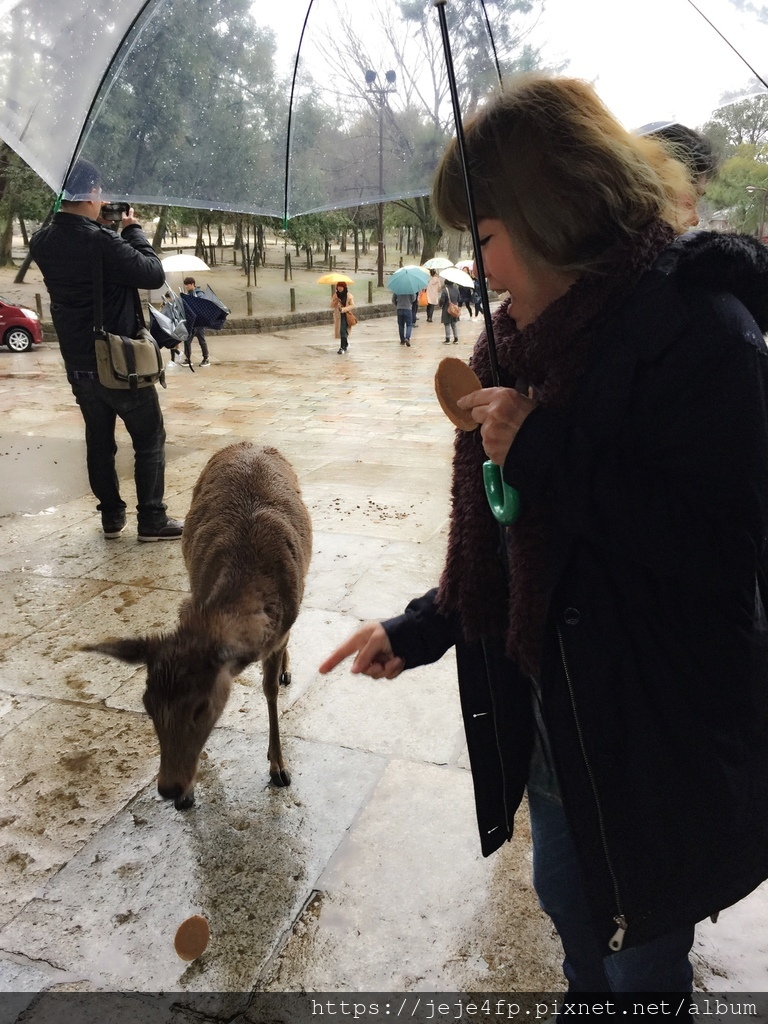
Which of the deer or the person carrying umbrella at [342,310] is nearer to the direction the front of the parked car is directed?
the person carrying umbrella

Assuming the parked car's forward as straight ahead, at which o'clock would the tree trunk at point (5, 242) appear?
The tree trunk is roughly at 9 o'clock from the parked car.

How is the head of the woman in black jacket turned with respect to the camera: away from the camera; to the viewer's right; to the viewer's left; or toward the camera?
to the viewer's left

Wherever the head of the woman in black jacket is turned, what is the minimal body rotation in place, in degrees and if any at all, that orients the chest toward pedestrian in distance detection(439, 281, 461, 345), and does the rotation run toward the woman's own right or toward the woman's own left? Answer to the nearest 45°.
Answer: approximately 90° to the woman's own right

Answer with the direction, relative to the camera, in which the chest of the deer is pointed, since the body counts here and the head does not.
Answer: toward the camera

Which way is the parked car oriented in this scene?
to the viewer's right

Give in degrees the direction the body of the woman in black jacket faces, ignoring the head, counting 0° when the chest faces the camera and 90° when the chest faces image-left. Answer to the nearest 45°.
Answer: approximately 90°

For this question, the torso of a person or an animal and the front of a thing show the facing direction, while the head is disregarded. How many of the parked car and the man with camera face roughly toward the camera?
0

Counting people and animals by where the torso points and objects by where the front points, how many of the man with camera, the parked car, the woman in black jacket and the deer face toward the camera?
1

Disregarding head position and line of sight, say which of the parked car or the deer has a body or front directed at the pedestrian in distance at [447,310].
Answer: the parked car

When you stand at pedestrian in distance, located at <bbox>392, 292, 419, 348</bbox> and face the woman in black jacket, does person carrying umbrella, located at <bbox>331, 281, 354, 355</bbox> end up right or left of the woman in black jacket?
right

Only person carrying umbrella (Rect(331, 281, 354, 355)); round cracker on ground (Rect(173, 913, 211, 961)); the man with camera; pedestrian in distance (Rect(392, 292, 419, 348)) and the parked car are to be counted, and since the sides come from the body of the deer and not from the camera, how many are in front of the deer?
1

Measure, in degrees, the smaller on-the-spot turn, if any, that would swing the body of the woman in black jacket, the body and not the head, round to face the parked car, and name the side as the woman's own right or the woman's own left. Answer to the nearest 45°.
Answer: approximately 45° to the woman's own right
